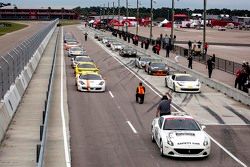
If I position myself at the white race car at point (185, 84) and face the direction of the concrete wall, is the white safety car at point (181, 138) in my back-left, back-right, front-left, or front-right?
front-left

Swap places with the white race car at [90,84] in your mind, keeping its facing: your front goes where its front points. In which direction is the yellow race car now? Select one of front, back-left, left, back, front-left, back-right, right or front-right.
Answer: back

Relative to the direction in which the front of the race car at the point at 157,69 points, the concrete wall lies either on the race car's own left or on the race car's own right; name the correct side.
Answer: on the race car's own right

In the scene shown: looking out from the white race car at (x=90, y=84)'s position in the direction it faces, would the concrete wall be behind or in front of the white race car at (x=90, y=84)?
in front

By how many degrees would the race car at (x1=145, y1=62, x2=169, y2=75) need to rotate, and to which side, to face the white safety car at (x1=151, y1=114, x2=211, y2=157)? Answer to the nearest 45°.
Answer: approximately 45° to its right

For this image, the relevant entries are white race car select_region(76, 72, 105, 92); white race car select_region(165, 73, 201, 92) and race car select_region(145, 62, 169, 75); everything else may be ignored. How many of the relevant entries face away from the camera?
0

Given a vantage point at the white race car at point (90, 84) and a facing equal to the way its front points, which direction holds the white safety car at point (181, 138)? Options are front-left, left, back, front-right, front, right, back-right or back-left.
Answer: front

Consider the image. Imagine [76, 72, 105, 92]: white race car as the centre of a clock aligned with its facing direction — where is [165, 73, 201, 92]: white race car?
[165, 73, 201, 92]: white race car is roughly at 9 o'clock from [76, 72, 105, 92]: white race car.

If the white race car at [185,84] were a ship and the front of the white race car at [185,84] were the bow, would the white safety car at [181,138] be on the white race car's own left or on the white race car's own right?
on the white race car's own right

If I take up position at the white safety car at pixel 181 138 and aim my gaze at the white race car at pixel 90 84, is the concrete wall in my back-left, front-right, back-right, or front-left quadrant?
front-left

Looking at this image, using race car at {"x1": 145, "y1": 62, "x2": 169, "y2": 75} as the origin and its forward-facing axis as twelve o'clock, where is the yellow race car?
The yellow race car is roughly at 3 o'clock from the race car.

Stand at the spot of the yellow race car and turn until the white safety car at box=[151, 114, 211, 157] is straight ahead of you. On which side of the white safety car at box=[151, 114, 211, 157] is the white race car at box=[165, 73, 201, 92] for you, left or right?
left

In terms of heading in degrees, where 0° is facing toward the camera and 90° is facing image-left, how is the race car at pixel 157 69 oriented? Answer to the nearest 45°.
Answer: approximately 315°

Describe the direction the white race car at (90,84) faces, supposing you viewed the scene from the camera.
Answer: facing the viewer

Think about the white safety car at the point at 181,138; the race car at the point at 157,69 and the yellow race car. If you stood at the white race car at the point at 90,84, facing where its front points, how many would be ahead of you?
1
